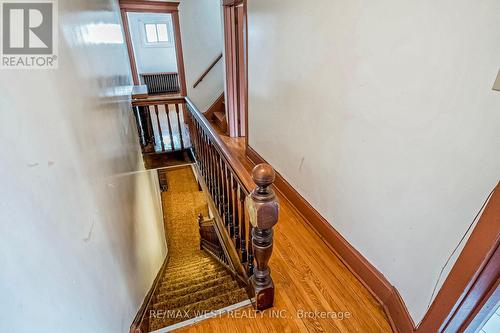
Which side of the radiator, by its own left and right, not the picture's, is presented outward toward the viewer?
front

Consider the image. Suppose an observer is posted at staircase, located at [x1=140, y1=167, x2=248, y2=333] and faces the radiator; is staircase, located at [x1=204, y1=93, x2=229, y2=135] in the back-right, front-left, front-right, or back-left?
front-right

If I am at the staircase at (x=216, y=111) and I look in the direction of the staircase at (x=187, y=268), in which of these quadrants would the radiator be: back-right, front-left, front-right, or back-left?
back-right

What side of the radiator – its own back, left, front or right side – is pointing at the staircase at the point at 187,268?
front

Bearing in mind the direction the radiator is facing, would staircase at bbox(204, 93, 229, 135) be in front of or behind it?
in front
